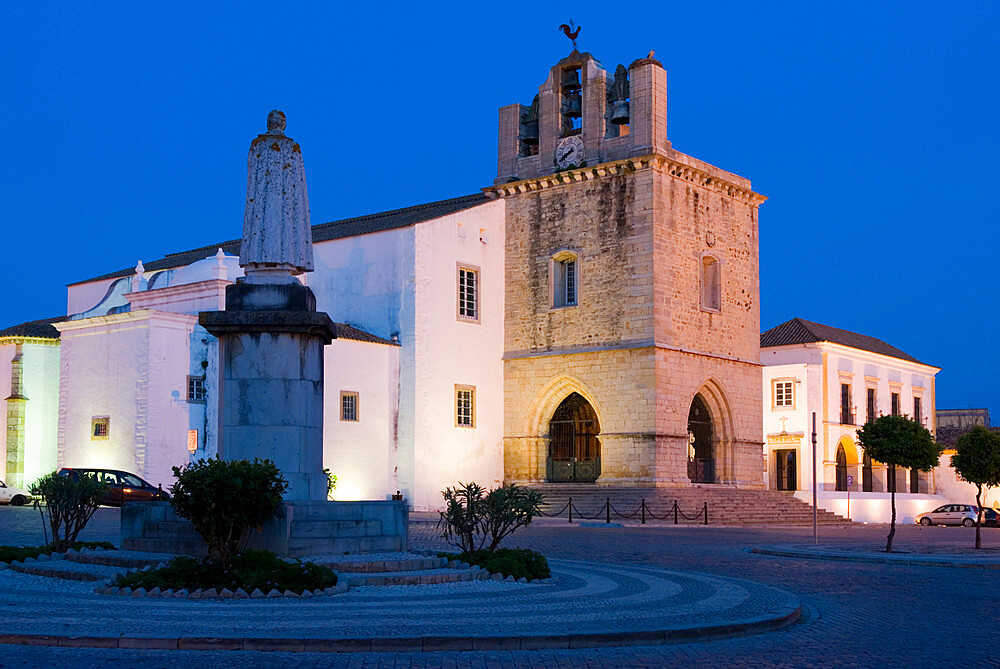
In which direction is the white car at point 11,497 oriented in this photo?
to the viewer's right

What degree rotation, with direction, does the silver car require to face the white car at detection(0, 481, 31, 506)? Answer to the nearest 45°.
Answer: approximately 45° to its left

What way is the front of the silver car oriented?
to the viewer's left

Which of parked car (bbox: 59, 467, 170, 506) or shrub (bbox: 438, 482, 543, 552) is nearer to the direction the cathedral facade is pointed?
the shrub

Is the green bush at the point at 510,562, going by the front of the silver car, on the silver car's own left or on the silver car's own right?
on the silver car's own left

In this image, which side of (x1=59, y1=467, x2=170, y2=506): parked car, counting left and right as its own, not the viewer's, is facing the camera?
right

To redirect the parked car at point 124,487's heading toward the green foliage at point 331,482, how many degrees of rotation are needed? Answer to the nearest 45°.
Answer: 0° — it already faces it

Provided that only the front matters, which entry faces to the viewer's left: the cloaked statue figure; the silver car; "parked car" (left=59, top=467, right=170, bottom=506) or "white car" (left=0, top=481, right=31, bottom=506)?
the silver car

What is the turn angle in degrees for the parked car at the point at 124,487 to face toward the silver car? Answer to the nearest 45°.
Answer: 0° — it already faces it
